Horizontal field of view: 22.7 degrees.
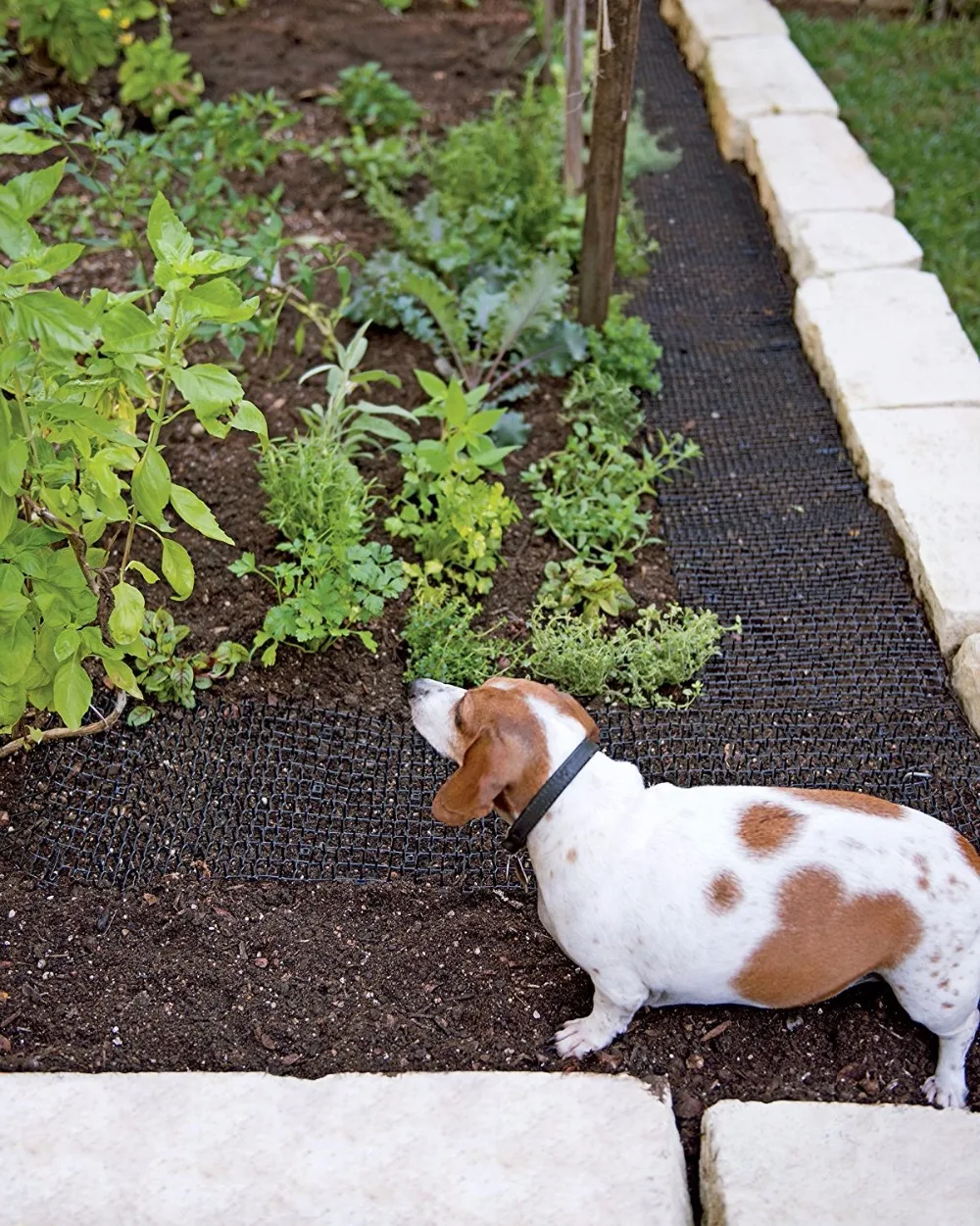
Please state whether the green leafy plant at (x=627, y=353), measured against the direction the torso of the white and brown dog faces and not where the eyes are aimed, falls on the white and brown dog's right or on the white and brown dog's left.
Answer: on the white and brown dog's right

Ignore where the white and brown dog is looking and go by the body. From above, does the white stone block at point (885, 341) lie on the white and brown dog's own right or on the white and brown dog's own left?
on the white and brown dog's own right

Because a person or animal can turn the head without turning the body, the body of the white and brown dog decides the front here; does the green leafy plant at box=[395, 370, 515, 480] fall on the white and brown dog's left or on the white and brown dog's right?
on the white and brown dog's right

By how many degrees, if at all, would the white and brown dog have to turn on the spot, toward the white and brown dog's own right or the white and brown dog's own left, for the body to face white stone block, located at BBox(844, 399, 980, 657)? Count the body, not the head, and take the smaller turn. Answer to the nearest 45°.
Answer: approximately 90° to the white and brown dog's own right

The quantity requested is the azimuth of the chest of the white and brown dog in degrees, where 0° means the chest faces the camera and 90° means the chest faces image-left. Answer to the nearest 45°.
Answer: approximately 90°

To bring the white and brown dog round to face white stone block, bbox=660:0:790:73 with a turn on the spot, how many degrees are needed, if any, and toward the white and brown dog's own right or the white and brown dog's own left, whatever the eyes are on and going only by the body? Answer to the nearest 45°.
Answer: approximately 90° to the white and brown dog's own right
